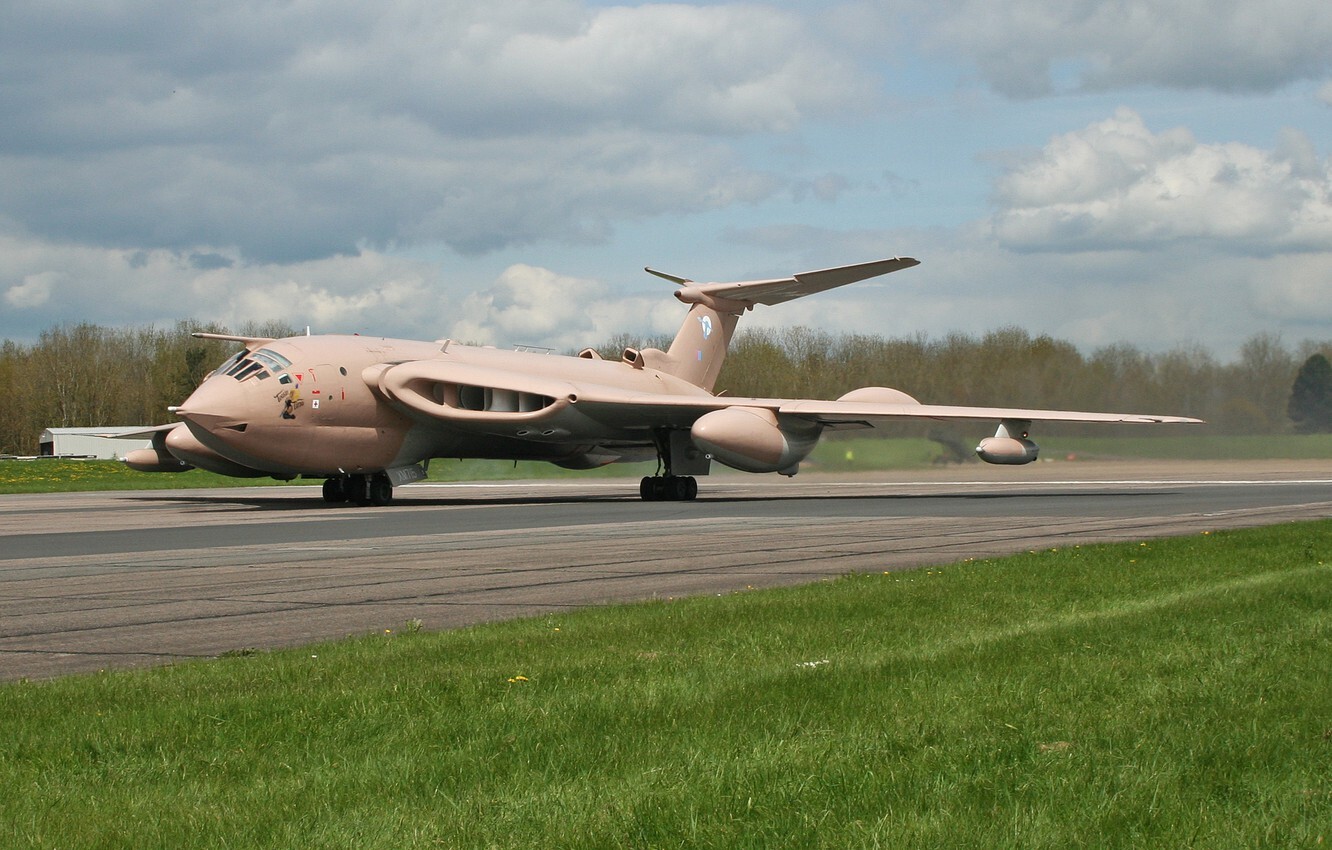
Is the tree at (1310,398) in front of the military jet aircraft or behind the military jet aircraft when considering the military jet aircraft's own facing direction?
behind

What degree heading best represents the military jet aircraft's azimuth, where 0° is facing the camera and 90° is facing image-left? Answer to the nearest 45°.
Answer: approximately 45°
